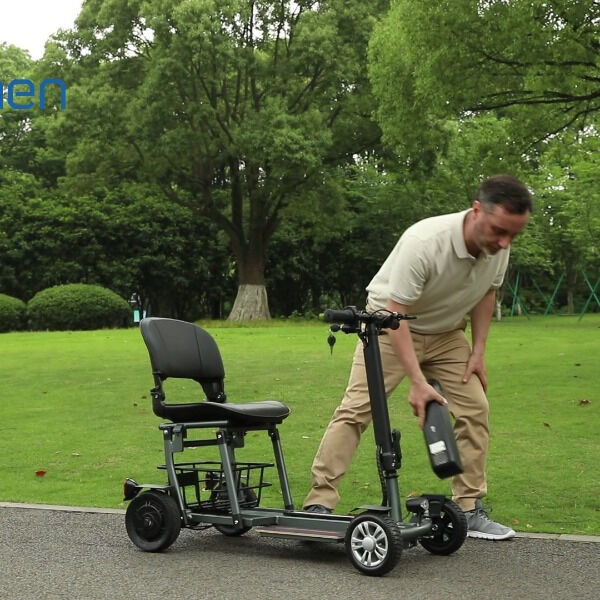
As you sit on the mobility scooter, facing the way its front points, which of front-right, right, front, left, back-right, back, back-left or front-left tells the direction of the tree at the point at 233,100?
back-left

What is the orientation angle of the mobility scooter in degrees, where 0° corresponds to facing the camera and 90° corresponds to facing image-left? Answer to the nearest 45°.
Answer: approximately 315°

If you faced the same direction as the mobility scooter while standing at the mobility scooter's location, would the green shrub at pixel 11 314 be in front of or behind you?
behind

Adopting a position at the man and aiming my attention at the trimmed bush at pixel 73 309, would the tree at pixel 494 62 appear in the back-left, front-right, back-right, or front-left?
front-right
